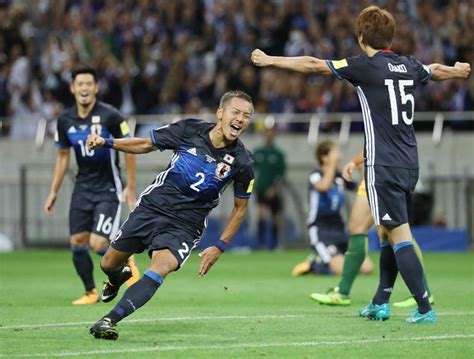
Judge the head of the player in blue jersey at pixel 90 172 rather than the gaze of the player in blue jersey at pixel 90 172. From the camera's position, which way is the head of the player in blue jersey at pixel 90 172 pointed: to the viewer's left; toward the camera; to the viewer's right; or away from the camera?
toward the camera

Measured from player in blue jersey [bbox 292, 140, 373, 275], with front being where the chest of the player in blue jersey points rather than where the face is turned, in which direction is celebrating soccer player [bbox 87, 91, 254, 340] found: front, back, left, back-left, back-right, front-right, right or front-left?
front-right

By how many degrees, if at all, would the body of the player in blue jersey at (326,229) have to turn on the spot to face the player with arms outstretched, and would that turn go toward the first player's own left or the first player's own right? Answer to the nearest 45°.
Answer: approximately 45° to the first player's own right

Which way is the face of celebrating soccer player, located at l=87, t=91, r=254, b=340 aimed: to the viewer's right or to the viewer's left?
to the viewer's right

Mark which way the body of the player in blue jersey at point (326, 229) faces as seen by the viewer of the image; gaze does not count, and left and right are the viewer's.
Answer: facing the viewer and to the right of the viewer

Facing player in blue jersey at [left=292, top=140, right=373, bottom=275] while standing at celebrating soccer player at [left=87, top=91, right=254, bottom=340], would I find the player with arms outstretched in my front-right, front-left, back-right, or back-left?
front-right
